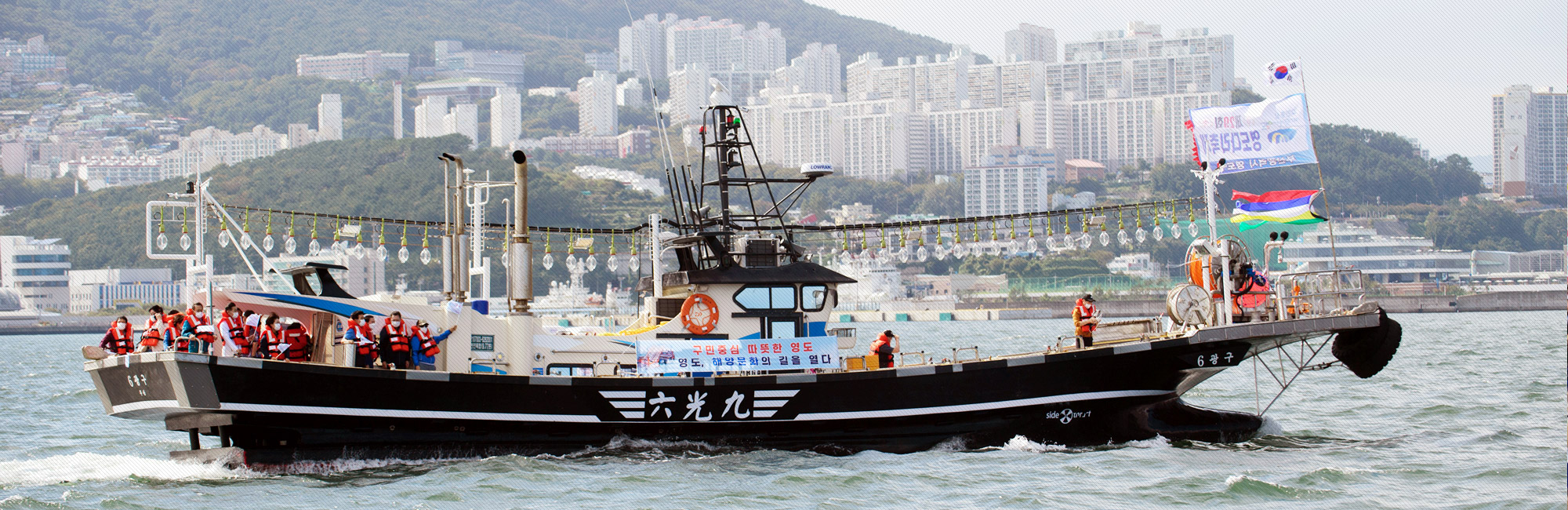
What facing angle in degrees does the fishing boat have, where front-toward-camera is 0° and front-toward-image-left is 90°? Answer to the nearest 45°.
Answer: approximately 270°

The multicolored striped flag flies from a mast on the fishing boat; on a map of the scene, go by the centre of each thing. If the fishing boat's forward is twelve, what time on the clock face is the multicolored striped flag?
The multicolored striped flag is roughly at 12 o'clock from the fishing boat.

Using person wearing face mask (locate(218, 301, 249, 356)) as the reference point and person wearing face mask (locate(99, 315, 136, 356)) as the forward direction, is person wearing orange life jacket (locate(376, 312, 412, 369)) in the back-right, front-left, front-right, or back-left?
back-right
